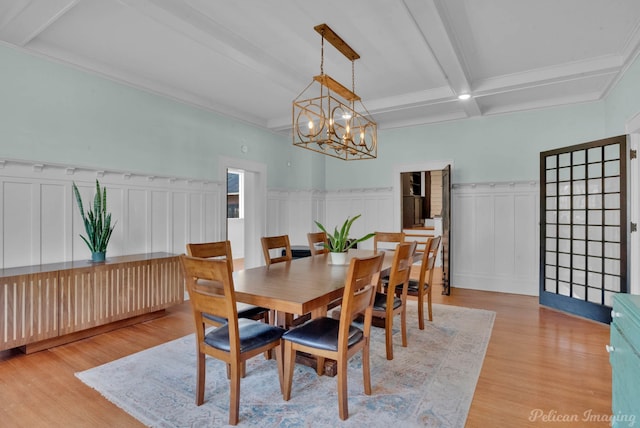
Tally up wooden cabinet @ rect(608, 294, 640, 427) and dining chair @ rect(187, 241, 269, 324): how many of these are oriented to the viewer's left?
1

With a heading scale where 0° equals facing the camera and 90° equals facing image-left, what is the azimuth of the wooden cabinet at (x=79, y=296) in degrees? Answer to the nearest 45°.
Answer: approximately 315°

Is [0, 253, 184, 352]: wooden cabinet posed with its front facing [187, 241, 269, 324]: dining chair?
yes

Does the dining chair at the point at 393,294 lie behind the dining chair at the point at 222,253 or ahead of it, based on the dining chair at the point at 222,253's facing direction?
ahead

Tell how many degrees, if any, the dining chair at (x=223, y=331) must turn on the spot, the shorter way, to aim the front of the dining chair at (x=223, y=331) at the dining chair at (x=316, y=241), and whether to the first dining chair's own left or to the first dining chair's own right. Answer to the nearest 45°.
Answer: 0° — it already faces it

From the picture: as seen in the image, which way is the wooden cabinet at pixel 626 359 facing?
to the viewer's left

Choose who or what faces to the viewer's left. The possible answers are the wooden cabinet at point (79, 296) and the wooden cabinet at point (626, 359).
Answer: the wooden cabinet at point (626, 359)

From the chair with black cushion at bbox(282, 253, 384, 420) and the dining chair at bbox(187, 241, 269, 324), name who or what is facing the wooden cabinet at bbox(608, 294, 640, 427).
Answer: the dining chair

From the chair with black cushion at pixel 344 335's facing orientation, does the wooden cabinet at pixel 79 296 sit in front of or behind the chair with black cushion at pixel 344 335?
in front

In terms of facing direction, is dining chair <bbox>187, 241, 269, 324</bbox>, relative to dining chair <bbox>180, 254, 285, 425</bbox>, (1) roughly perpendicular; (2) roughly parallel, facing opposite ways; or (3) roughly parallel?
roughly perpendicular

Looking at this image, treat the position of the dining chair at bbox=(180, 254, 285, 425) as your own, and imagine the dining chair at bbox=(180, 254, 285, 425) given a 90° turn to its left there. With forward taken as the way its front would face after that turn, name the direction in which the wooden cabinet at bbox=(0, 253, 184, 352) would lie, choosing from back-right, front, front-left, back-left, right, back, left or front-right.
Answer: front
